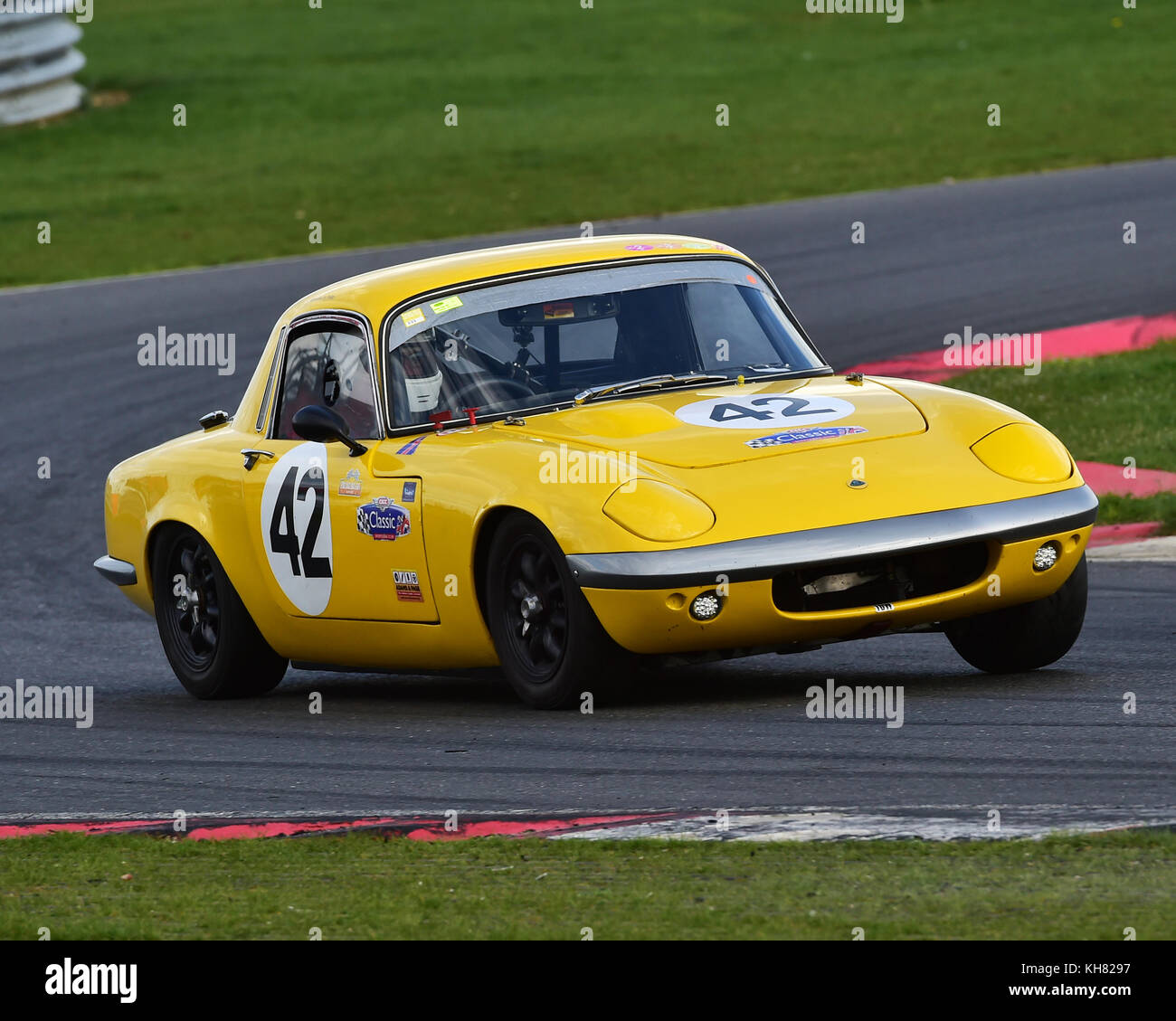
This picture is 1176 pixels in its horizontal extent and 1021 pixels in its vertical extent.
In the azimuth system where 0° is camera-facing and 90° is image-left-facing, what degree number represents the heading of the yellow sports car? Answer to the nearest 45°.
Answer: approximately 315°

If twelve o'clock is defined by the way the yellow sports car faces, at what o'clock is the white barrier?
The white barrier is roughly at 7 o'clock from the yellow sports car.
